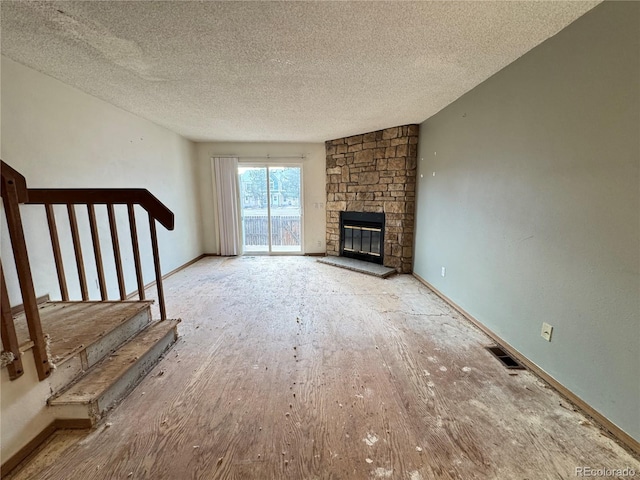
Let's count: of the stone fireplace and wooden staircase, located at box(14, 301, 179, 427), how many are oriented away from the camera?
0

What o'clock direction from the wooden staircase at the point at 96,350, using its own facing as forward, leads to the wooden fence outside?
The wooden fence outside is roughly at 9 o'clock from the wooden staircase.

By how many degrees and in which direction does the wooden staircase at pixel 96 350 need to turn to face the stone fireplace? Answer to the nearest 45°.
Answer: approximately 45° to its left

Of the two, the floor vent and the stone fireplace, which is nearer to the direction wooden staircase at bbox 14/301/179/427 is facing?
the floor vent

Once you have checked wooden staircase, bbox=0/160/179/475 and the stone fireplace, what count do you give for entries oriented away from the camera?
0

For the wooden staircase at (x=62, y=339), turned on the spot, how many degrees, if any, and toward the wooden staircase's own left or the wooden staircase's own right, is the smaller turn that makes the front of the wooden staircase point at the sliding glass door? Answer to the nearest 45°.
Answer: approximately 90° to the wooden staircase's own left

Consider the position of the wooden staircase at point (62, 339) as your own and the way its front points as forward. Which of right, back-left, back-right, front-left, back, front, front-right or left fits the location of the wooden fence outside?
left

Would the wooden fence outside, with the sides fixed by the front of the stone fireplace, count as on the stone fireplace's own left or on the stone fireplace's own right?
on the stone fireplace's own right

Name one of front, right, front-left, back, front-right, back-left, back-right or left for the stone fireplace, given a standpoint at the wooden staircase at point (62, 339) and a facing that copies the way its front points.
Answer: front-left

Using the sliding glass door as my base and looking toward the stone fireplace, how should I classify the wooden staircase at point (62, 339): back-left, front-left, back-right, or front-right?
front-right

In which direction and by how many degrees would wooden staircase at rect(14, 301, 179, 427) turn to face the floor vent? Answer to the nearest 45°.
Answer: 0° — it already faces it

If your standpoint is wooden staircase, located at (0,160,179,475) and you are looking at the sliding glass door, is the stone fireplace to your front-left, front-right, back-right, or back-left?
front-right

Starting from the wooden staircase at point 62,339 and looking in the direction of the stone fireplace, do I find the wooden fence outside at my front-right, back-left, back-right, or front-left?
front-left

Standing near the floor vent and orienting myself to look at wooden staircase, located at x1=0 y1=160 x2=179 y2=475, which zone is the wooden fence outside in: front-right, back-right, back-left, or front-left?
front-right

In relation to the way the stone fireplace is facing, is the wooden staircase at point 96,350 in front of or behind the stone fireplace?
in front

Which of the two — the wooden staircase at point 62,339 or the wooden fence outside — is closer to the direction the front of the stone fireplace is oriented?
the wooden staircase

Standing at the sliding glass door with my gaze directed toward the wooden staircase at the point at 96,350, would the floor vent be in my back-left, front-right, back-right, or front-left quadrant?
front-left

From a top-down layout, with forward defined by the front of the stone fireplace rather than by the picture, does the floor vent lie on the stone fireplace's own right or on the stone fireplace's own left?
on the stone fireplace's own left

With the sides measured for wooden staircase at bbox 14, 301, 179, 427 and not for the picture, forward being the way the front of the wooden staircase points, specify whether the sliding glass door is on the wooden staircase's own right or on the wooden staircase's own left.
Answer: on the wooden staircase's own left
